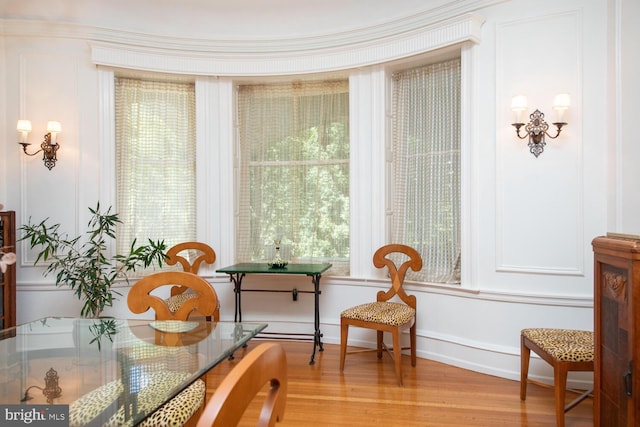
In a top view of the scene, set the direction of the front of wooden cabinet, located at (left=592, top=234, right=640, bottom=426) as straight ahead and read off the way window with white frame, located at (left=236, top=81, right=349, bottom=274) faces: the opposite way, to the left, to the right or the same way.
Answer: to the left

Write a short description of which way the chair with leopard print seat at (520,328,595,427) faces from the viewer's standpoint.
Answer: facing the viewer and to the left of the viewer

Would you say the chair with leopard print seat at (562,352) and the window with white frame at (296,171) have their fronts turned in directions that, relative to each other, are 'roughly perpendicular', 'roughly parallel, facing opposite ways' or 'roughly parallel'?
roughly perpendicular

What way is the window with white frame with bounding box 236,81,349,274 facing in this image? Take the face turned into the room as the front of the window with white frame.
toward the camera

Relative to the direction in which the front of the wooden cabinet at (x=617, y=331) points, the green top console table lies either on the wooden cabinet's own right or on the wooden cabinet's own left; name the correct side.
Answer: on the wooden cabinet's own right

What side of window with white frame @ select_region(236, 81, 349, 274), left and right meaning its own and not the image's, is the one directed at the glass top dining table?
front

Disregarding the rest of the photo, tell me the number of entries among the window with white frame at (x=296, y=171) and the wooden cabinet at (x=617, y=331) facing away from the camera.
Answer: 0

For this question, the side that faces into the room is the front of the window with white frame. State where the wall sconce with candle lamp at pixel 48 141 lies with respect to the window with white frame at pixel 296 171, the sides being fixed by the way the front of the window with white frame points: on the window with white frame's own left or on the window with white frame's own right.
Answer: on the window with white frame's own right

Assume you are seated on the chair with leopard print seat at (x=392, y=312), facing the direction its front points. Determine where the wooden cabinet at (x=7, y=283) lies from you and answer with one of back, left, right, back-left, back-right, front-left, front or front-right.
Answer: front-right

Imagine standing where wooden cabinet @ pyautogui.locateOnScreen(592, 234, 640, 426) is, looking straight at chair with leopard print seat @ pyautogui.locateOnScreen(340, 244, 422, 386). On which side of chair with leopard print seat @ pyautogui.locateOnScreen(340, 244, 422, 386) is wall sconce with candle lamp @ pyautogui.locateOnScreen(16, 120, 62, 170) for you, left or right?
left

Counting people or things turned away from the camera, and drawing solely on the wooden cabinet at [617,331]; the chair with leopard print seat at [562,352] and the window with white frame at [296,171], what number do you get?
0

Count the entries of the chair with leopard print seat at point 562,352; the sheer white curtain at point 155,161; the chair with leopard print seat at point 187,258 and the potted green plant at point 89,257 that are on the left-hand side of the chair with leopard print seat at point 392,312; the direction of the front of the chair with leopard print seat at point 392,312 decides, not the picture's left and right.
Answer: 1
